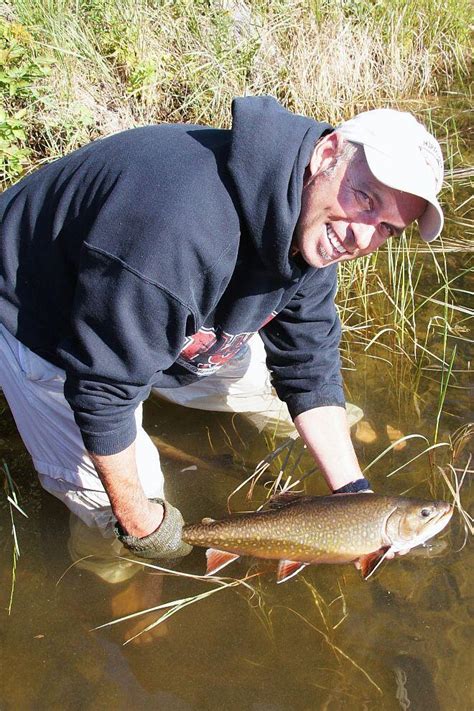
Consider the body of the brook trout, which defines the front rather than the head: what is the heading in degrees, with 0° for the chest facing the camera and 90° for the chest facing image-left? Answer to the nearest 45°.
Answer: approximately 270°
